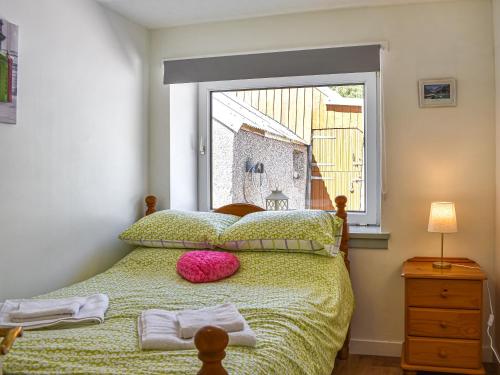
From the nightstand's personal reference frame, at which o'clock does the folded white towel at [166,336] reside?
The folded white towel is roughly at 1 o'clock from the nightstand.

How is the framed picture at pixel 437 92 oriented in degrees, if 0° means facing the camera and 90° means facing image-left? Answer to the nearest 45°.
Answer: approximately 0°

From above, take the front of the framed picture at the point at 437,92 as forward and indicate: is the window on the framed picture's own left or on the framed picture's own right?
on the framed picture's own right

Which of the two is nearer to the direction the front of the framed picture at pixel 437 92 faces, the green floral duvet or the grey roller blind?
the green floral duvet

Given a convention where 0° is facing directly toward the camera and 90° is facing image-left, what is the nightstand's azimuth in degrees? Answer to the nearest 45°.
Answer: approximately 0°

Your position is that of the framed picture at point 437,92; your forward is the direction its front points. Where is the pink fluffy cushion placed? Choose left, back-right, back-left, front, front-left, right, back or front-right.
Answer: front-right

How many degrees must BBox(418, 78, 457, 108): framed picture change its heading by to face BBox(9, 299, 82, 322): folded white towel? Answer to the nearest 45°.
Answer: approximately 45° to its right
